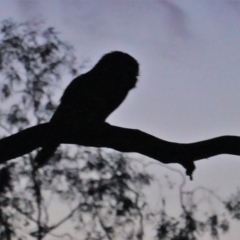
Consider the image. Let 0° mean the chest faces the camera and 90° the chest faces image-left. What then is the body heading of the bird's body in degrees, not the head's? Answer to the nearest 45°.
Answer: approximately 270°
